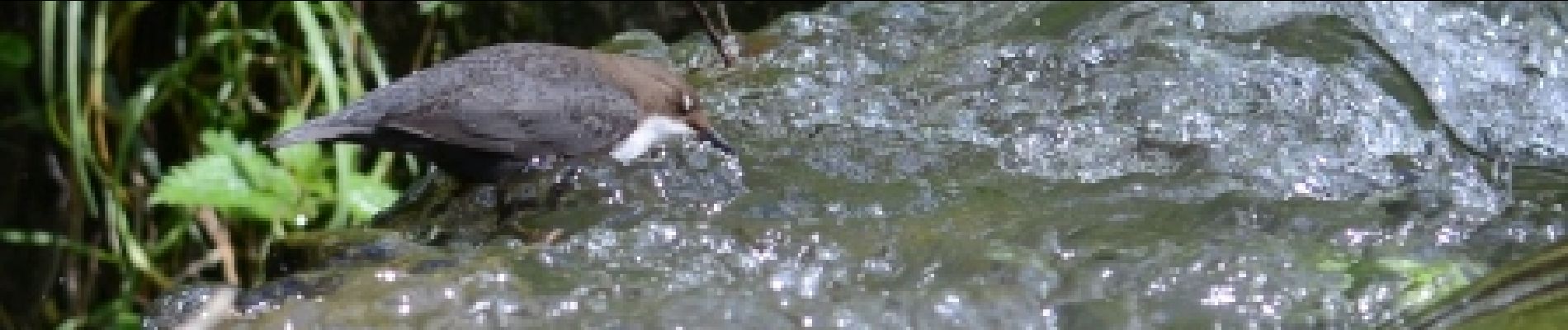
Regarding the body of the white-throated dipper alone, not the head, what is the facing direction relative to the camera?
to the viewer's right

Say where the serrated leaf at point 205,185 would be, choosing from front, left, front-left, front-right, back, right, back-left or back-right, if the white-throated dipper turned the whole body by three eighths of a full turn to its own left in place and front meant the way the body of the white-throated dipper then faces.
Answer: front
